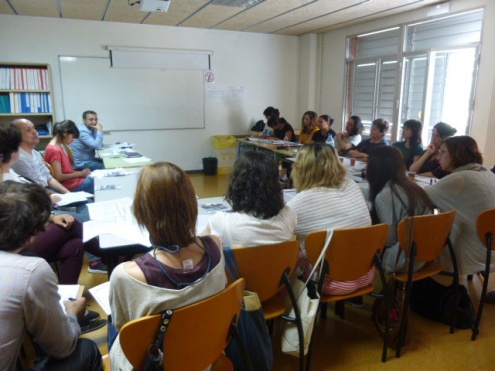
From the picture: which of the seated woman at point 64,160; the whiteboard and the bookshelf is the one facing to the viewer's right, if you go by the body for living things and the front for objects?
the seated woman

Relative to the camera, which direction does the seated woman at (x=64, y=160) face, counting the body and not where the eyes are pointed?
to the viewer's right

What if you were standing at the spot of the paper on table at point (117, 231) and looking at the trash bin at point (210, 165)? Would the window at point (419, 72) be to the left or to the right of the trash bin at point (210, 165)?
right

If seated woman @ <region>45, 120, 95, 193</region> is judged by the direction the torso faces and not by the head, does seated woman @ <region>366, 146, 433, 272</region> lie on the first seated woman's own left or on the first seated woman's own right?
on the first seated woman's own right

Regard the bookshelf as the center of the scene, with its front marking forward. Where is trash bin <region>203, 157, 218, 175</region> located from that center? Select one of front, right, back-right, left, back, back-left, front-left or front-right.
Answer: left

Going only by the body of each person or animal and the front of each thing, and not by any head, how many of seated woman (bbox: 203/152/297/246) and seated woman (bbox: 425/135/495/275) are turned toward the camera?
0

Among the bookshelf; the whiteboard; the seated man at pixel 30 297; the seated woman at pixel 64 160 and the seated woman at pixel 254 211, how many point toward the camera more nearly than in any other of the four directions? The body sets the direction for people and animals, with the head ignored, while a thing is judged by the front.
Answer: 2

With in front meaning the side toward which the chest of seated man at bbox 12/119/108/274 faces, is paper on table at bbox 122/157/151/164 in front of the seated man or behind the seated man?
in front

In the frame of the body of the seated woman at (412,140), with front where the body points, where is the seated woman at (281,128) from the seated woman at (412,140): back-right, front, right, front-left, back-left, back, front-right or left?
right

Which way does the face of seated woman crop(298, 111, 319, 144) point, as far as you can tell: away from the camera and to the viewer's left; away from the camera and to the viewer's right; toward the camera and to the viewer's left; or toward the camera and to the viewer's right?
toward the camera and to the viewer's left

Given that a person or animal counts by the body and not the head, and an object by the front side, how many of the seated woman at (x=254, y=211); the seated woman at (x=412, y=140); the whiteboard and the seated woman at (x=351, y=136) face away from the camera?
1

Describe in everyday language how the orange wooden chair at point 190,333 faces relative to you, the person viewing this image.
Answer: facing away from the viewer and to the left of the viewer

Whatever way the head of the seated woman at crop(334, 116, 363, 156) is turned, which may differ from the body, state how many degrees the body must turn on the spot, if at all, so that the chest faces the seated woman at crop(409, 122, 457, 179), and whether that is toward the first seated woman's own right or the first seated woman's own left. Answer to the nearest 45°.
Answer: approximately 90° to the first seated woman's own left

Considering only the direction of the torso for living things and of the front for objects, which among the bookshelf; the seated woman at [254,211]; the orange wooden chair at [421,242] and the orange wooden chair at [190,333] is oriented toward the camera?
the bookshelf

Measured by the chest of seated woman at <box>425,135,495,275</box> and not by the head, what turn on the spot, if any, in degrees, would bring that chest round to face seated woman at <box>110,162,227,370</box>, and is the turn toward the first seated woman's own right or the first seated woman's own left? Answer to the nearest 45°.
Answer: approximately 90° to the first seated woman's own left

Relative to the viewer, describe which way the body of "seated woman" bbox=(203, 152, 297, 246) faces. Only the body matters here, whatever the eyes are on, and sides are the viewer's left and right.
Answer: facing away from the viewer

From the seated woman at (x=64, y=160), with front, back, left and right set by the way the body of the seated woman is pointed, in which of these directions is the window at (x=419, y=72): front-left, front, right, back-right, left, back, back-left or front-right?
front

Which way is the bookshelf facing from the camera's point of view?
toward the camera
